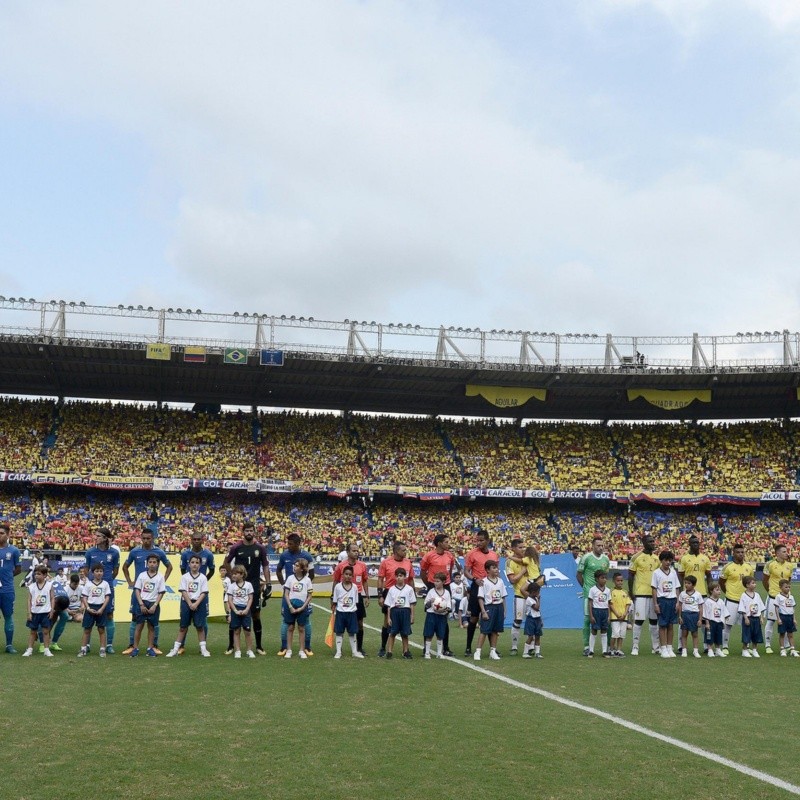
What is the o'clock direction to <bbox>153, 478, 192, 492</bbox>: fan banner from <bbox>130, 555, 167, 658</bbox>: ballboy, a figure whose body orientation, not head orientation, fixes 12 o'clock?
The fan banner is roughly at 6 o'clock from the ballboy.

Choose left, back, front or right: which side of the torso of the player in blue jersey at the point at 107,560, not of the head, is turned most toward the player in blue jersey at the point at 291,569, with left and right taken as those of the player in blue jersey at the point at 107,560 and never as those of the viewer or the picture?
left

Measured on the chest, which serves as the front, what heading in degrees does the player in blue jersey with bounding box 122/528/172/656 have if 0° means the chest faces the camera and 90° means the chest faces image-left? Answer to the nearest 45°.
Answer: approximately 0°

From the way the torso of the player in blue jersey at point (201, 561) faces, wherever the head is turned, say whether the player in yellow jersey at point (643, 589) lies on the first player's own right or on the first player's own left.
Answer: on the first player's own left

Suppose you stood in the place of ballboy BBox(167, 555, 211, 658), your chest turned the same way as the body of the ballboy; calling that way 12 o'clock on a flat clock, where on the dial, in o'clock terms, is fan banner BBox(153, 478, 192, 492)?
The fan banner is roughly at 6 o'clock from the ballboy.

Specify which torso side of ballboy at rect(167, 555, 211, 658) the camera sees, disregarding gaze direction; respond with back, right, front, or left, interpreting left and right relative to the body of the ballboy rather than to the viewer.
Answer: front

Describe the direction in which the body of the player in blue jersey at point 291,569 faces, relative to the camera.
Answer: toward the camera

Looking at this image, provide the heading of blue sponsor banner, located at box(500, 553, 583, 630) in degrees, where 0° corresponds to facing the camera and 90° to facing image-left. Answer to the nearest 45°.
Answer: approximately 0°

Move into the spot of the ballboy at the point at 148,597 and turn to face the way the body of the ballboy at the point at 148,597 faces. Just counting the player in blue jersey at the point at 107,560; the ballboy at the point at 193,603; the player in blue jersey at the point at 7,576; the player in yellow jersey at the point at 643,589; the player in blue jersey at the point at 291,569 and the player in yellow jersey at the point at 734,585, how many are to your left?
4

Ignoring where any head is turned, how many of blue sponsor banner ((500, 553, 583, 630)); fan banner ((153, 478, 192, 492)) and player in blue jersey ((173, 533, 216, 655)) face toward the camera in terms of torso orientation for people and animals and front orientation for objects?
3

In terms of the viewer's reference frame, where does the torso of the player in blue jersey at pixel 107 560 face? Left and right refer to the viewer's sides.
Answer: facing the viewer

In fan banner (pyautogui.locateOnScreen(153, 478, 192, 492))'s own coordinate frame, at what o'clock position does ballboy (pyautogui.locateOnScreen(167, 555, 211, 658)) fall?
The ballboy is roughly at 12 o'clock from the fan banner.
